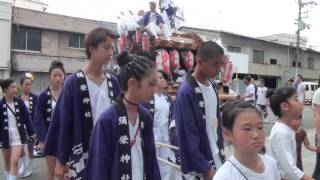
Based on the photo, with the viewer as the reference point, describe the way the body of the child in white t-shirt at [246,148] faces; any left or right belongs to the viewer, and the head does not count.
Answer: facing the viewer and to the right of the viewer
